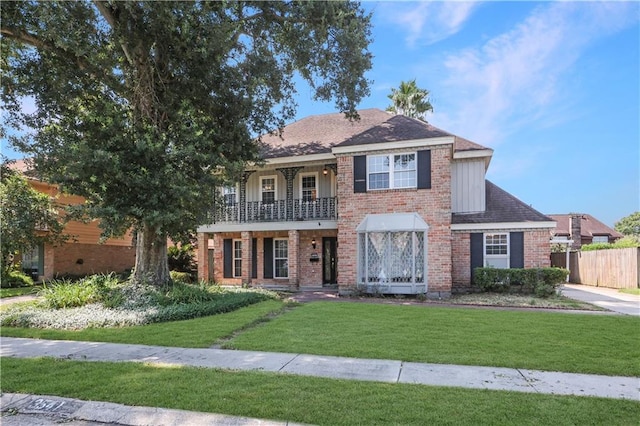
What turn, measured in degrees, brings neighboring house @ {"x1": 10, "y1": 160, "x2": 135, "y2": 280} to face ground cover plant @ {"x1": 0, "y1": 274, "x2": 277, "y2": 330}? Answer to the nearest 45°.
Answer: approximately 45° to its left

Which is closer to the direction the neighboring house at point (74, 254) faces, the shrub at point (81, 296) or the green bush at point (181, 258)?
the shrub

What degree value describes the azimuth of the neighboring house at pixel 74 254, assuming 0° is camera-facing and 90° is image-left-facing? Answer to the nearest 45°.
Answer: approximately 45°

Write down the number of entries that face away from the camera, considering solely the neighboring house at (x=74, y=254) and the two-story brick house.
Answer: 0

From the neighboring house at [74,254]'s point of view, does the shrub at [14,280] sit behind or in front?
in front

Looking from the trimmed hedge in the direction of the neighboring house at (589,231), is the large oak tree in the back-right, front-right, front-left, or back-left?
back-left

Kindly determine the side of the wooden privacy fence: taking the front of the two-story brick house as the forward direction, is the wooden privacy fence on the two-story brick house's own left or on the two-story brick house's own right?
on the two-story brick house's own left

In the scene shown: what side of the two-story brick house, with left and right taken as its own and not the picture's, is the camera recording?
front

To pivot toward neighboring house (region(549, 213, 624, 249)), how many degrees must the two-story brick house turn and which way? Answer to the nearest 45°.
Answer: approximately 135° to its left

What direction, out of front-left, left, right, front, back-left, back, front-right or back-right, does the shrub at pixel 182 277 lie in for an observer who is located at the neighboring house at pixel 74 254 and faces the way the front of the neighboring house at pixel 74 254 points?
left
